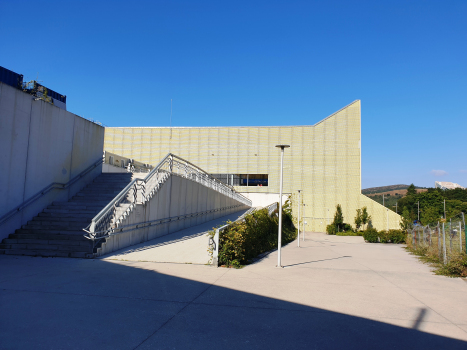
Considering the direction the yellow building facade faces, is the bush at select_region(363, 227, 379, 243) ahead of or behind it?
ahead

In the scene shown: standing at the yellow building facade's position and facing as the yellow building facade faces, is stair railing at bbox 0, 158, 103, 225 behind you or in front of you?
in front

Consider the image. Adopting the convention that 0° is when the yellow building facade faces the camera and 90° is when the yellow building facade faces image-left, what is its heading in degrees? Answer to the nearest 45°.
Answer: approximately 0°

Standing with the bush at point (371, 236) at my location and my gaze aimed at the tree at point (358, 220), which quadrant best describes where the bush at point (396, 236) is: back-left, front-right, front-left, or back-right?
back-right

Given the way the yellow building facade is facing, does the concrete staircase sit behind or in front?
in front

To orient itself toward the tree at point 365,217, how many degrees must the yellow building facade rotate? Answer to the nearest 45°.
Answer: approximately 90° to its left

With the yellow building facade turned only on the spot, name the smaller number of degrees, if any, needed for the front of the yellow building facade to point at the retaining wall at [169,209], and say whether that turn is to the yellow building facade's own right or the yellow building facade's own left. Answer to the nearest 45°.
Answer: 0° — it already faces it
